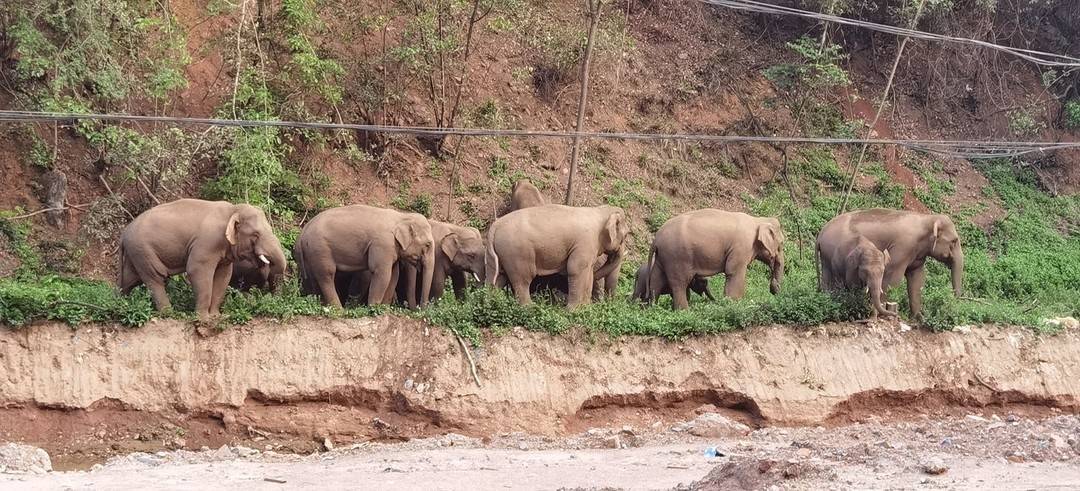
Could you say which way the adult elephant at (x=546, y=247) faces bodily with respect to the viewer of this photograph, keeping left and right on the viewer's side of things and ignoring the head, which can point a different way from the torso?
facing to the right of the viewer

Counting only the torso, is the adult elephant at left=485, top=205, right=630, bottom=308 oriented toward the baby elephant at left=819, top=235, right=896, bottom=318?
yes

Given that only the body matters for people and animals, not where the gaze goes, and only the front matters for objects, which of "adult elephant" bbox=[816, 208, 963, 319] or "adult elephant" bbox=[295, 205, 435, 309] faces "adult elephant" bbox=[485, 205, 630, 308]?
"adult elephant" bbox=[295, 205, 435, 309]

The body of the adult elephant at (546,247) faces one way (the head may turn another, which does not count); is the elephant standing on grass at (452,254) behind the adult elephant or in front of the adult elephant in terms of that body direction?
behind

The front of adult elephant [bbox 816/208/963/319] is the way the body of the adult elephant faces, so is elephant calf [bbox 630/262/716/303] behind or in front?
behind

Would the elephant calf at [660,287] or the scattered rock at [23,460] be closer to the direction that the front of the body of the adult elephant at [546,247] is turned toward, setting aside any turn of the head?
the elephant calf

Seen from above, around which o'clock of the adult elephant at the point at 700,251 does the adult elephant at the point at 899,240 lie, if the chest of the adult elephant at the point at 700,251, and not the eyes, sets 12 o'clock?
the adult elephant at the point at 899,240 is roughly at 12 o'clock from the adult elephant at the point at 700,251.

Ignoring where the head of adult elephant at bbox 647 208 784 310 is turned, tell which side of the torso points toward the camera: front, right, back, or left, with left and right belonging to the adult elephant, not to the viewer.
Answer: right

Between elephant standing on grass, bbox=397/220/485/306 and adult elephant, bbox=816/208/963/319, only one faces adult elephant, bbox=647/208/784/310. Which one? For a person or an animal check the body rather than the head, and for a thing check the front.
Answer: the elephant standing on grass

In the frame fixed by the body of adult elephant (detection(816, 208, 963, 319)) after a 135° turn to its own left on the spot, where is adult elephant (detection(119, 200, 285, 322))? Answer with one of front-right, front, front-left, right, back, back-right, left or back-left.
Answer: left

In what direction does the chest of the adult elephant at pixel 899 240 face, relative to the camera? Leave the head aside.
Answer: to the viewer's right

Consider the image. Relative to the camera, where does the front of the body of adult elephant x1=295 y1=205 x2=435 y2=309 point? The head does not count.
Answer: to the viewer's right

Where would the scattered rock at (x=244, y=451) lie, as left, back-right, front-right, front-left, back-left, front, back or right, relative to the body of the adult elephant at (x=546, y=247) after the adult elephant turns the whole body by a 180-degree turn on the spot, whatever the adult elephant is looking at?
front-left

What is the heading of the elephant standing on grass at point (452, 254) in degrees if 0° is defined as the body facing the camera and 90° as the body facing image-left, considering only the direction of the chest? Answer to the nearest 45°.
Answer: approximately 270°

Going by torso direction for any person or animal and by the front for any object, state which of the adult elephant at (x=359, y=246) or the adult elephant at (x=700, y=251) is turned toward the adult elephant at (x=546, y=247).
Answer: the adult elephant at (x=359, y=246)
